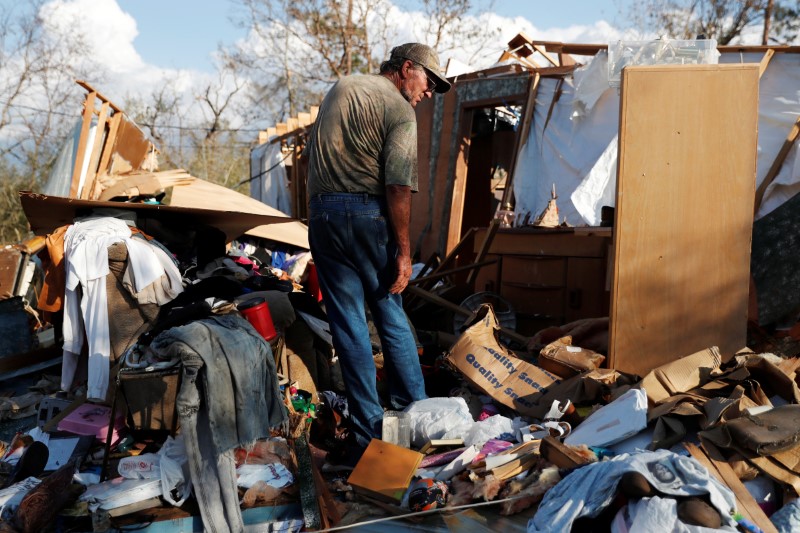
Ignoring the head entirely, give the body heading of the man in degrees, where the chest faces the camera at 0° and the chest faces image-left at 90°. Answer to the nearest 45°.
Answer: approximately 225°

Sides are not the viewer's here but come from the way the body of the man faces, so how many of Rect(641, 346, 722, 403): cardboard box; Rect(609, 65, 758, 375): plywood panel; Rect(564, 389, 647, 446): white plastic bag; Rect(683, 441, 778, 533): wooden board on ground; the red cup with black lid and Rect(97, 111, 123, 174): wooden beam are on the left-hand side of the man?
2

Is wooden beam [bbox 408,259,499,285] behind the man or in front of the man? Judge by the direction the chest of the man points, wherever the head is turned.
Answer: in front

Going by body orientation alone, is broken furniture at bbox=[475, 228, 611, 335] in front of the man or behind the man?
in front

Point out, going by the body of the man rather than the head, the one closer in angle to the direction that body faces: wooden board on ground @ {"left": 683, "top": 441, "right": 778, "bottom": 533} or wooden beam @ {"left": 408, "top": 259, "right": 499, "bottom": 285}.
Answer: the wooden beam

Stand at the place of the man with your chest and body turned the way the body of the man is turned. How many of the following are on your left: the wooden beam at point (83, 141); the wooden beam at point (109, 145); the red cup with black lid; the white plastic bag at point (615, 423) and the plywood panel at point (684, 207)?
3

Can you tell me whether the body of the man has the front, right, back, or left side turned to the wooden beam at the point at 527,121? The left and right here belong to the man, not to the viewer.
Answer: front

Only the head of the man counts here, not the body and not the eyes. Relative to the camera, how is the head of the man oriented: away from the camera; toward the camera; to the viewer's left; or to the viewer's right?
to the viewer's right

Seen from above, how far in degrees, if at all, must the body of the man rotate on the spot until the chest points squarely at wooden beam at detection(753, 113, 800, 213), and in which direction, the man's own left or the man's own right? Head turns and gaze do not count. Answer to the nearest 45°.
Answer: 0° — they already face it

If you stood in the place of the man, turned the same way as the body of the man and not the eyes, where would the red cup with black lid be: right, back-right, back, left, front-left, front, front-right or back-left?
left

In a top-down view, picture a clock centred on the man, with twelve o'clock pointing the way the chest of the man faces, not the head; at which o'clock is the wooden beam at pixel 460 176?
The wooden beam is roughly at 11 o'clock from the man.

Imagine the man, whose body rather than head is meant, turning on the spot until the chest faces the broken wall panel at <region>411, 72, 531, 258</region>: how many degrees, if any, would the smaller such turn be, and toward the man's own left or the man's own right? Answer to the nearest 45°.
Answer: approximately 45° to the man's own left

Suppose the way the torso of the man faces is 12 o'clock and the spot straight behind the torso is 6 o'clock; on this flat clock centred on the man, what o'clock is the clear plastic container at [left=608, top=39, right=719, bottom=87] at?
The clear plastic container is roughly at 12 o'clock from the man.

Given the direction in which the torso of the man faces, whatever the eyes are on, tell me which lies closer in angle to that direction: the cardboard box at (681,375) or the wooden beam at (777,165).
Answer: the wooden beam

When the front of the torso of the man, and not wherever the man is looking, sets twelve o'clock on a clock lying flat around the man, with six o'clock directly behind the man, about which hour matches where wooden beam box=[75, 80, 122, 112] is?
The wooden beam is roughly at 9 o'clock from the man.

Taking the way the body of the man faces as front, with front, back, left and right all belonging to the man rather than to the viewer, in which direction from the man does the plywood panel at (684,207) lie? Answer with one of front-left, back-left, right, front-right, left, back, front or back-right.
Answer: front-right

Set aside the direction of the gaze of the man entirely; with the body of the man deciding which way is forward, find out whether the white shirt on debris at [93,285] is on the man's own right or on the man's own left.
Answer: on the man's own left
